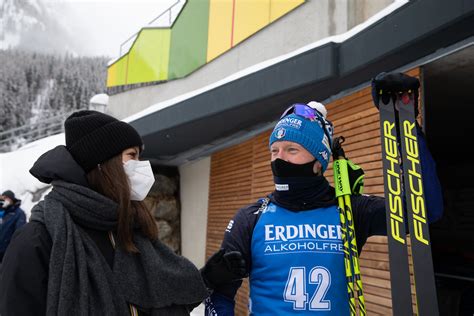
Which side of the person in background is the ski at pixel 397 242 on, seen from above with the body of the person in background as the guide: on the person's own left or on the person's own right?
on the person's own left

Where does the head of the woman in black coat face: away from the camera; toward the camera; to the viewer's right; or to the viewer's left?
to the viewer's right

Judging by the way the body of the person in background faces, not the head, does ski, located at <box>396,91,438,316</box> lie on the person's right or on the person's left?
on the person's left

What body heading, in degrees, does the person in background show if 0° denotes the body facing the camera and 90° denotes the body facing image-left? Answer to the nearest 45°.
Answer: approximately 45°

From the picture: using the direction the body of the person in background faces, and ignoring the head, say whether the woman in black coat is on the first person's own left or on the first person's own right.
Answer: on the first person's own left
